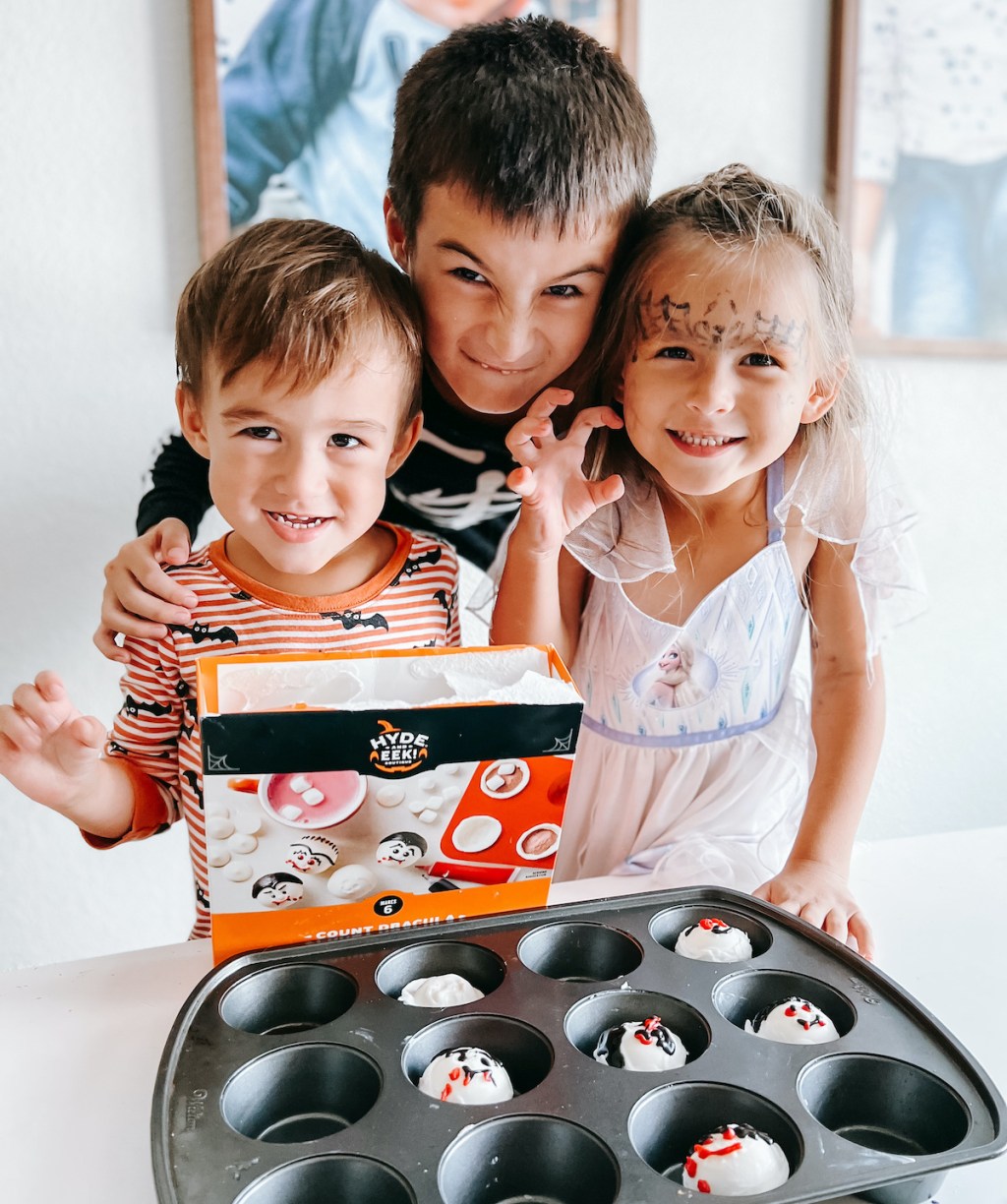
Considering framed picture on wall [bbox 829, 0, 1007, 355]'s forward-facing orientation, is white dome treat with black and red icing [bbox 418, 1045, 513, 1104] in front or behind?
in front

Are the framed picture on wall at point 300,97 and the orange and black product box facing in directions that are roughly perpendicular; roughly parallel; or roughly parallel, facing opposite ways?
roughly parallel

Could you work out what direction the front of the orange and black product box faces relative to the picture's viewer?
facing the viewer

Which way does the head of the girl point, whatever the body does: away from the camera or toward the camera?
toward the camera

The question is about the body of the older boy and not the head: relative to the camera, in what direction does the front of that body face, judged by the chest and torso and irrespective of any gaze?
toward the camera

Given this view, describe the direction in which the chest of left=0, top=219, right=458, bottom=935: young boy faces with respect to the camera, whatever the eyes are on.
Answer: toward the camera

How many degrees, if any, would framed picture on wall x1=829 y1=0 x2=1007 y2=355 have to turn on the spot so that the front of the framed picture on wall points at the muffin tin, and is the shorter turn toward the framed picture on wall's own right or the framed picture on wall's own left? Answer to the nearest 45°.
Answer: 0° — it already faces it

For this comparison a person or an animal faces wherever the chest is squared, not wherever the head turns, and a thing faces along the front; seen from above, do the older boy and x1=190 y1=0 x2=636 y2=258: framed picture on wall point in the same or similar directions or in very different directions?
same or similar directions
